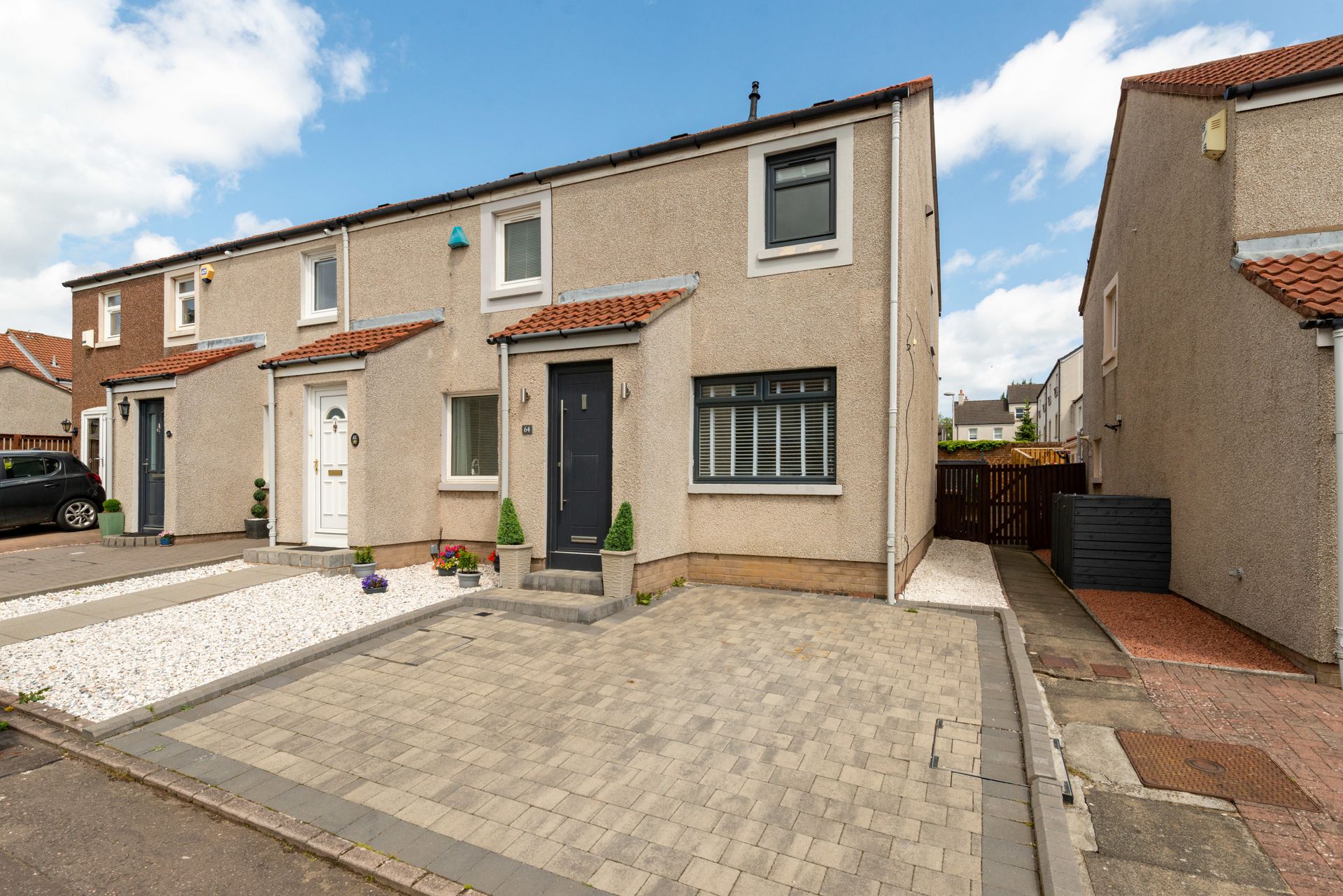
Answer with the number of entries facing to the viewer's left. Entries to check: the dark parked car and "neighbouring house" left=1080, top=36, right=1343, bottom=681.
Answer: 1

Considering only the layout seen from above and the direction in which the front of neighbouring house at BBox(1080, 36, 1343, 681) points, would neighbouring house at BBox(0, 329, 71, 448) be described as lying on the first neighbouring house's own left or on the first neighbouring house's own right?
on the first neighbouring house's own right

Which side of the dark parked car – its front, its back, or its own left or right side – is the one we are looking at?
left

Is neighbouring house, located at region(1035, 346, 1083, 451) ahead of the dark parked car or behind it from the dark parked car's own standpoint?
behind

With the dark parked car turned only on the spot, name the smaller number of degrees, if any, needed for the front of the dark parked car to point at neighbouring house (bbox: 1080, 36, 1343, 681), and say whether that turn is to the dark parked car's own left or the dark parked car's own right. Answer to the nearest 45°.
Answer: approximately 135° to the dark parked car's own left
